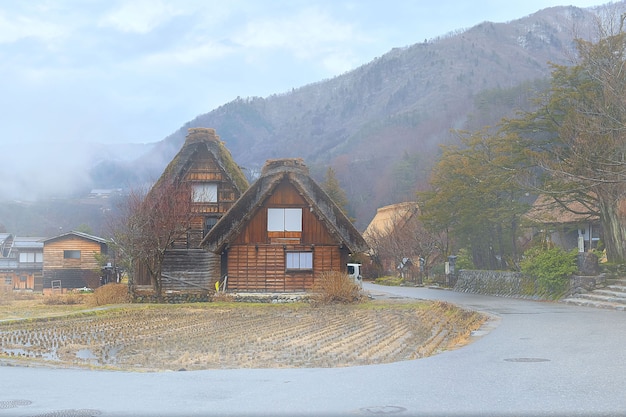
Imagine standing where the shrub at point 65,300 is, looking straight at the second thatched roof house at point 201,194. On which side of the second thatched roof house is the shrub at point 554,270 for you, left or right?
right

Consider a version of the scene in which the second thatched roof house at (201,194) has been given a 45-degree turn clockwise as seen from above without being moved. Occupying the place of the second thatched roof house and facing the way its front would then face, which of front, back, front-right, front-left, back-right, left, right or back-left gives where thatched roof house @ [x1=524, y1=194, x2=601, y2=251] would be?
back-left

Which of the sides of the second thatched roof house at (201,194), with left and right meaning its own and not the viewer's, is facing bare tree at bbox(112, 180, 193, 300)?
front

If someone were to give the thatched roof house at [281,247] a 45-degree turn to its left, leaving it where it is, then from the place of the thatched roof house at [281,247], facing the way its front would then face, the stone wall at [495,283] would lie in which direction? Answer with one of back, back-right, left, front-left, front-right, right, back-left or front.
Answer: front-left

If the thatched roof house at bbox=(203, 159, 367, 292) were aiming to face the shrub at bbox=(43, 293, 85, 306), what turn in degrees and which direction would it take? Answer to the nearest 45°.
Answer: approximately 90° to its right

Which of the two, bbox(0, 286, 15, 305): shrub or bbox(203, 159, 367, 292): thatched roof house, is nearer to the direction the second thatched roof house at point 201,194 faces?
the thatched roof house

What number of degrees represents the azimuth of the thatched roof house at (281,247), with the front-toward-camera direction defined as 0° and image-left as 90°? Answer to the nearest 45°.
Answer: approximately 0°

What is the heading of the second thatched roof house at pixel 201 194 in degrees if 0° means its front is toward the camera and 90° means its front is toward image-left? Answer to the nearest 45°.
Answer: approximately 0°

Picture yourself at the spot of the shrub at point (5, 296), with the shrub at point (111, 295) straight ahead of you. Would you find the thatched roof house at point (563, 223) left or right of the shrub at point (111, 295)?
left

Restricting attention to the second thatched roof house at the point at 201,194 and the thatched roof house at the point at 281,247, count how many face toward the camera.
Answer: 2

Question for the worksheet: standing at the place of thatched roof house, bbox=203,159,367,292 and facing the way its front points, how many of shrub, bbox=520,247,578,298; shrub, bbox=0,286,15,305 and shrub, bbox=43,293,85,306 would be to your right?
2

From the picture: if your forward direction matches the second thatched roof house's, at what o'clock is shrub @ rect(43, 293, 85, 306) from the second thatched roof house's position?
The shrub is roughly at 2 o'clock from the second thatched roof house.
